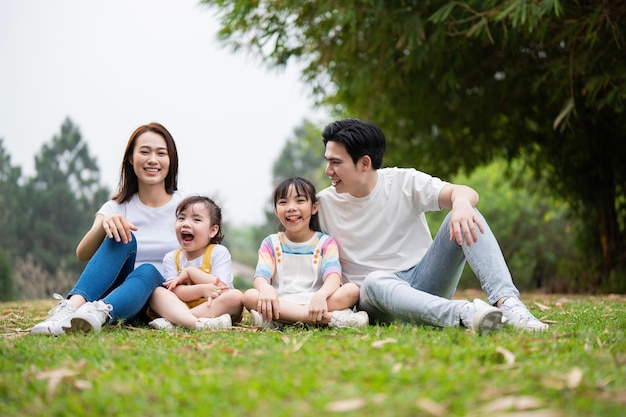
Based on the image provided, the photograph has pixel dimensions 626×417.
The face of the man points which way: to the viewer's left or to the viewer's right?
to the viewer's left

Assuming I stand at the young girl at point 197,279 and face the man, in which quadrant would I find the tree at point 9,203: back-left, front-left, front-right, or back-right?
back-left

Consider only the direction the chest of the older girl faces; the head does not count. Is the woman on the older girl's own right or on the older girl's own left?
on the older girl's own right

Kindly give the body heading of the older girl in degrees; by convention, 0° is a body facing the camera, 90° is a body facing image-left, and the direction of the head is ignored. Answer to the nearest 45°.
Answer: approximately 0°
